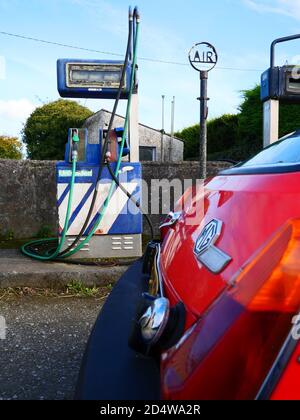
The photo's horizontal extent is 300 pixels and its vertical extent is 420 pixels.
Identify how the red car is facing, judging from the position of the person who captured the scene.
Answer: facing away from the viewer and to the right of the viewer

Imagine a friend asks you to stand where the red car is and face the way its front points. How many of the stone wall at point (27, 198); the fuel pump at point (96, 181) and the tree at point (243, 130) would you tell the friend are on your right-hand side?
0

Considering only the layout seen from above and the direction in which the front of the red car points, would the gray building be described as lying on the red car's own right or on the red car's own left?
on the red car's own left

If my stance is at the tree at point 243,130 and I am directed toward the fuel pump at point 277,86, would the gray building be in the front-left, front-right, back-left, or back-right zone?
back-right

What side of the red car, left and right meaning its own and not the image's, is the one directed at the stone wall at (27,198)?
left

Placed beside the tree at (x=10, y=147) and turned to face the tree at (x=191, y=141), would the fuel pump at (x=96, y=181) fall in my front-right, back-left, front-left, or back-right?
front-right

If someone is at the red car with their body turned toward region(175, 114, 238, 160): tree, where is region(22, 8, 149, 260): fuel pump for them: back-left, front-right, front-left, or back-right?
front-left

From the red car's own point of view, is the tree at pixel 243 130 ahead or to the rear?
ahead

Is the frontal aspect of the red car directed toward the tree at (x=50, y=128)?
no

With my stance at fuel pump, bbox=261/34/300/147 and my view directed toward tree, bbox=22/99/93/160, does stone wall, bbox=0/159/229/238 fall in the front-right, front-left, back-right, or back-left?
front-left

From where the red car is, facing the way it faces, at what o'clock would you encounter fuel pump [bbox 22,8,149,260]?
The fuel pump is roughly at 10 o'clock from the red car.

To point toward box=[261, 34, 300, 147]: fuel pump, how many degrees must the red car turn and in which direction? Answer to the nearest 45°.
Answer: approximately 45° to its left

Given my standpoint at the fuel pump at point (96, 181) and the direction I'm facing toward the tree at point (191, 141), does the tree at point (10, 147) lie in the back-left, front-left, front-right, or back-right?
front-left

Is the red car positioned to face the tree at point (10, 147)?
no

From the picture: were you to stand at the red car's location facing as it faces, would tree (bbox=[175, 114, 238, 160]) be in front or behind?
in front
